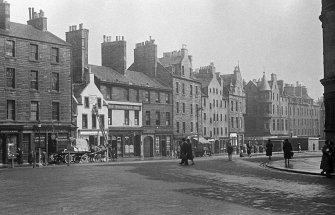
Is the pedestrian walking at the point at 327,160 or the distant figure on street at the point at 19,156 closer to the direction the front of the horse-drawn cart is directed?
the distant figure on street

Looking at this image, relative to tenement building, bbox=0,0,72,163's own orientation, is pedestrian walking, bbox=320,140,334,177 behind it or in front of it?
in front

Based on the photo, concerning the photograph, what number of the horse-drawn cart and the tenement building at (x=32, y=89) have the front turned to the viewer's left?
1

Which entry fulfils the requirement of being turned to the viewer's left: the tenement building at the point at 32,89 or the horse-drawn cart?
the horse-drawn cart

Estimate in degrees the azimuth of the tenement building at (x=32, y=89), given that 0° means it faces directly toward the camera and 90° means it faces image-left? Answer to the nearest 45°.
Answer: approximately 315°
